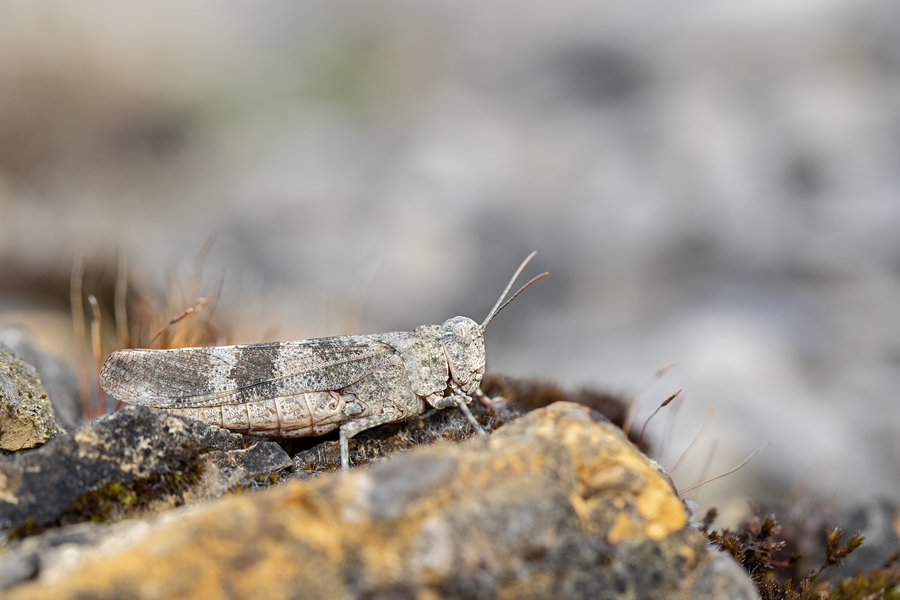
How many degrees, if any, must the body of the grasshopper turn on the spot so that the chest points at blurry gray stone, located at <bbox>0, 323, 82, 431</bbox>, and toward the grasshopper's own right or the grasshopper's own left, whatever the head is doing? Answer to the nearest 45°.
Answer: approximately 135° to the grasshopper's own left

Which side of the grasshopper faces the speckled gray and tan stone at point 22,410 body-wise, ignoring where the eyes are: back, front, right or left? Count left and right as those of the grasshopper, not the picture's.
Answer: back

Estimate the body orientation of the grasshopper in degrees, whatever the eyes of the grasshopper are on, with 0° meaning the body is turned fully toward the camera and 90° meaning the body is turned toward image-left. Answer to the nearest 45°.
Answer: approximately 270°
